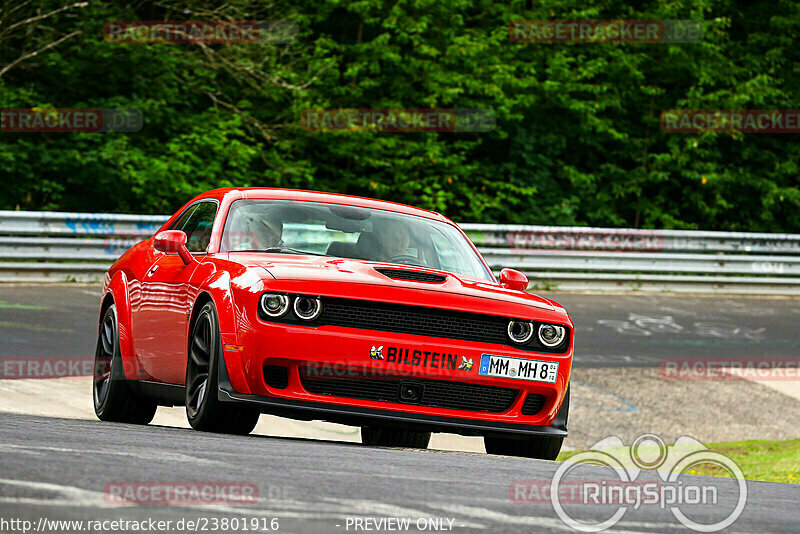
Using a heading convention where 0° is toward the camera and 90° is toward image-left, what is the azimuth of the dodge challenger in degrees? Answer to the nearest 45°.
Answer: approximately 315°

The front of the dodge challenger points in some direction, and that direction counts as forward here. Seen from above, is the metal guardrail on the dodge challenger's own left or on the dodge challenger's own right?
on the dodge challenger's own left
